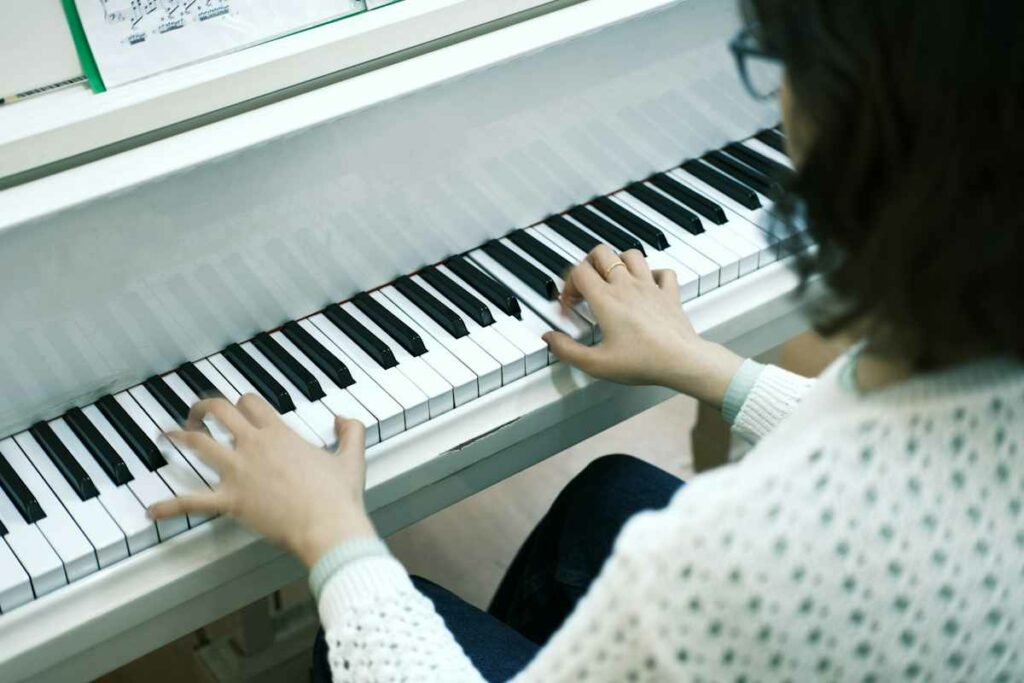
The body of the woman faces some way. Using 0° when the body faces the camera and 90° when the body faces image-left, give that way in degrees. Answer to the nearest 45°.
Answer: approximately 135°

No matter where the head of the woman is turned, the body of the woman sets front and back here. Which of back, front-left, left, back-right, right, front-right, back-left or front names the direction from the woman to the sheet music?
front

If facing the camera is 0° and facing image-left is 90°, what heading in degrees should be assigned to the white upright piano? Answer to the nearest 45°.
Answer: approximately 315°

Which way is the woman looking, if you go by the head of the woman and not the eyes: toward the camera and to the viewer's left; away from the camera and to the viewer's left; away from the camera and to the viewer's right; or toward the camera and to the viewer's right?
away from the camera and to the viewer's left

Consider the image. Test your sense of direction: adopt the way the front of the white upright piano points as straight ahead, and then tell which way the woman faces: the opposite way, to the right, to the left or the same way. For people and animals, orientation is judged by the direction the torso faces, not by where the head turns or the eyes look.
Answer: the opposite way
